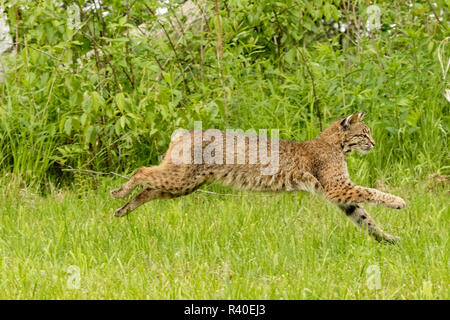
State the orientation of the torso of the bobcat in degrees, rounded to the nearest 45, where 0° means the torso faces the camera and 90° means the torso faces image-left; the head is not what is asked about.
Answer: approximately 270°
